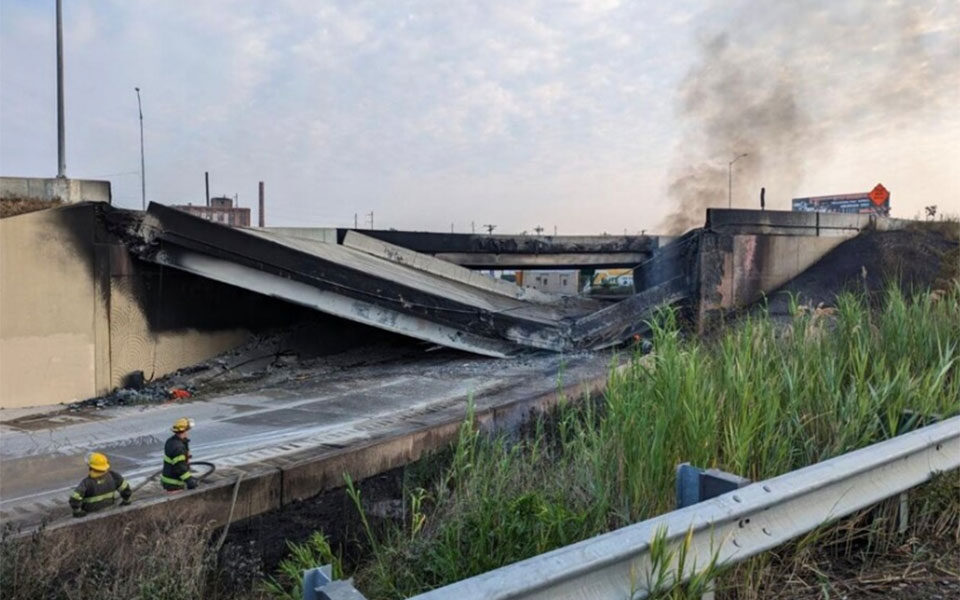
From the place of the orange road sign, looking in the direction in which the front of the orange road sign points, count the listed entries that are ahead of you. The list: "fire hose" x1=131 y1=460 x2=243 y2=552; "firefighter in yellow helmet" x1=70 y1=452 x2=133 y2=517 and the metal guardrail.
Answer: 3

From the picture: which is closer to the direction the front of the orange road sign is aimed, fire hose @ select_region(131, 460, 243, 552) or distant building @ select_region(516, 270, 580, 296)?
the fire hose

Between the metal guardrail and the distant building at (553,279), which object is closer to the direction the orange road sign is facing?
the metal guardrail

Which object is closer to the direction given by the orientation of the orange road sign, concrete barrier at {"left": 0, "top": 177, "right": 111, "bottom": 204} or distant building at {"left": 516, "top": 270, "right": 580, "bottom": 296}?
the concrete barrier

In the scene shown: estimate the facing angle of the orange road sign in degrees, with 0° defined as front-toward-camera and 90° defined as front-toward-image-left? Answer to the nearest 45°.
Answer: approximately 0°

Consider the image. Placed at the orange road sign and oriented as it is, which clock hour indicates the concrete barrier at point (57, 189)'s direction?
The concrete barrier is roughly at 1 o'clock from the orange road sign.

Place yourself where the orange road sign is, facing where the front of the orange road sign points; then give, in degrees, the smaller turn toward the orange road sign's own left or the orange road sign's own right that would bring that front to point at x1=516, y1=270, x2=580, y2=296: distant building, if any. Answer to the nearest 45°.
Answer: approximately 135° to the orange road sign's own right
